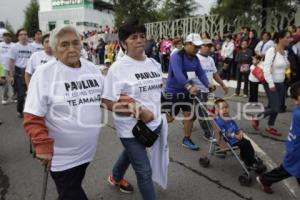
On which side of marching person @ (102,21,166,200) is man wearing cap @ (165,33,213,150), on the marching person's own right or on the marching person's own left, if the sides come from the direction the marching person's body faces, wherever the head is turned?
on the marching person's own left

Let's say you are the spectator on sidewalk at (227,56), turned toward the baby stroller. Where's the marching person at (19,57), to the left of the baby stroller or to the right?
right

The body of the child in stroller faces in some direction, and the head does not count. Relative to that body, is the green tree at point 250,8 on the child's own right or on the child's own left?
on the child's own left

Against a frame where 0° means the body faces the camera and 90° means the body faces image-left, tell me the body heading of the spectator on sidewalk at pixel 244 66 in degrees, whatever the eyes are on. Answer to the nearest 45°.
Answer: approximately 0°

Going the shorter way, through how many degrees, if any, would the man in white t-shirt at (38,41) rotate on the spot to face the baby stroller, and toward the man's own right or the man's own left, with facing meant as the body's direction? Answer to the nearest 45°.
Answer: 0° — they already face it
